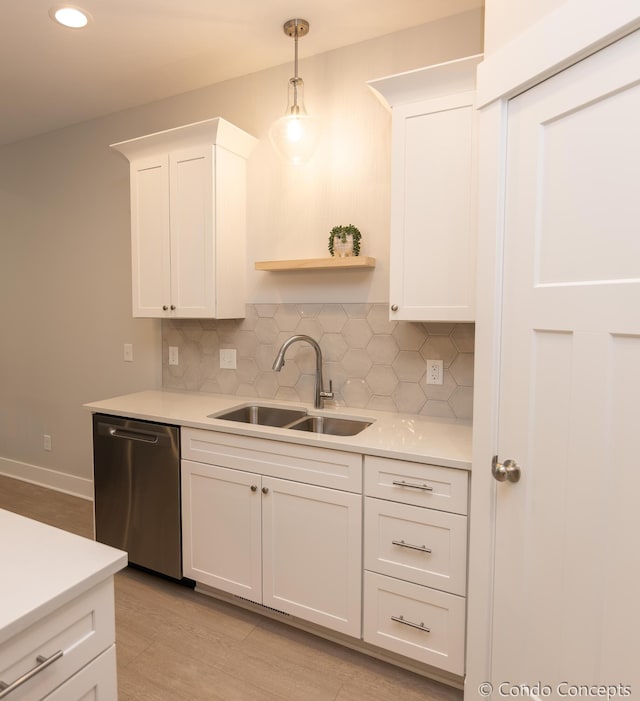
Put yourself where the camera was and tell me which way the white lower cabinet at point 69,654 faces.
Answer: facing the viewer and to the right of the viewer

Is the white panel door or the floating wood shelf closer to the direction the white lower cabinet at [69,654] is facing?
the white panel door

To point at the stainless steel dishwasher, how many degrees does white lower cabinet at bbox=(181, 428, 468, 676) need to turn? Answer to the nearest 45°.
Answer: approximately 90° to its right

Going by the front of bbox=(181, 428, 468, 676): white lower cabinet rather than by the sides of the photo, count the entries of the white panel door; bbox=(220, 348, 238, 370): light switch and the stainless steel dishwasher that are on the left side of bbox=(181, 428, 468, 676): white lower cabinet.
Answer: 1

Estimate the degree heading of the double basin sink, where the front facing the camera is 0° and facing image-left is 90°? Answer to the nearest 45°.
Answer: approximately 45°

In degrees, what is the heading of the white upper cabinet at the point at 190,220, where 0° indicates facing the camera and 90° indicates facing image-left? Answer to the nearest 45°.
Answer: approximately 45°

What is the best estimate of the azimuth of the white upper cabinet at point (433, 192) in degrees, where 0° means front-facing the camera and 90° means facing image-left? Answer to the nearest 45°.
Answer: approximately 45°

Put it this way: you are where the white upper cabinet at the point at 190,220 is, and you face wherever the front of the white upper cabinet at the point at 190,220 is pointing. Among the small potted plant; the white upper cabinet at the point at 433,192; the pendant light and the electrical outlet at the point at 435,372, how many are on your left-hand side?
4

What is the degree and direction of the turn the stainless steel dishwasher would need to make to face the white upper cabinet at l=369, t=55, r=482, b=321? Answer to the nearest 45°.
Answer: approximately 90° to its left
